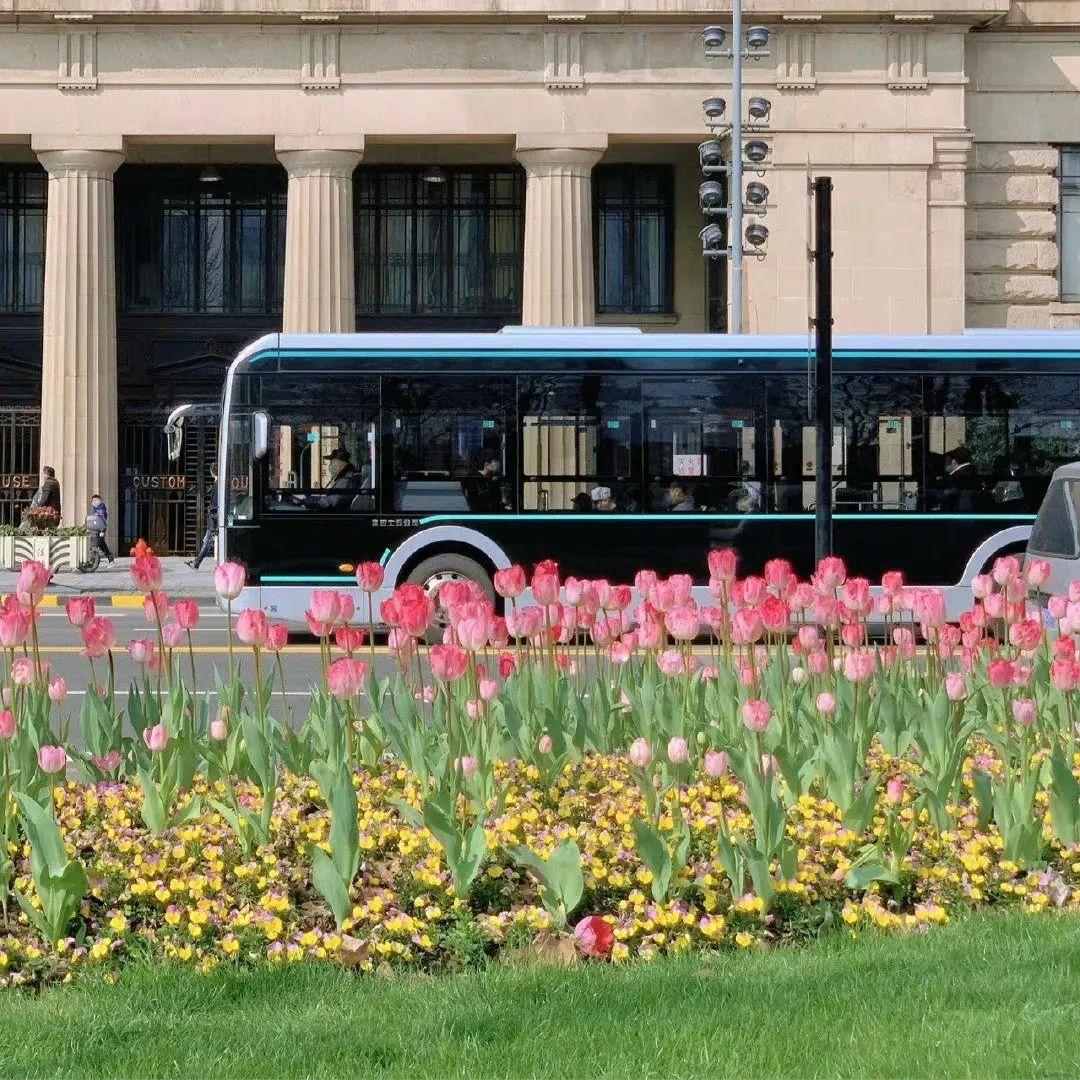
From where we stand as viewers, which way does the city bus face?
facing to the left of the viewer

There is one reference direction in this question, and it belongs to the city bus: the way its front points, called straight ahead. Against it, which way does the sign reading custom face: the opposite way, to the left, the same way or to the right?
to the left

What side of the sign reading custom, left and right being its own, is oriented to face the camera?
front

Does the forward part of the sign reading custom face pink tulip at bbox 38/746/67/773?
yes

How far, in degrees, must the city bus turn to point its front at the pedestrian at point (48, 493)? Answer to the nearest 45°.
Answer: approximately 45° to its right

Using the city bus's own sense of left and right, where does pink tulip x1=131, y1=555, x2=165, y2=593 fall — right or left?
on its left

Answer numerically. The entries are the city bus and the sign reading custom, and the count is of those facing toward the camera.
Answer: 1

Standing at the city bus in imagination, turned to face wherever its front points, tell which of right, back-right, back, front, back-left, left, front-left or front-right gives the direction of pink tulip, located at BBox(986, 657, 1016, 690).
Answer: left

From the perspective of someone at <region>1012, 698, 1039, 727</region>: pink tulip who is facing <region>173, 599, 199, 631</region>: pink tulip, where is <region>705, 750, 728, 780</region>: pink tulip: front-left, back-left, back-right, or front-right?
front-left

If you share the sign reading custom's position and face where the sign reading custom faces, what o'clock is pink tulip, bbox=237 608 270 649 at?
The pink tulip is roughly at 12 o'clock from the sign reading custom.

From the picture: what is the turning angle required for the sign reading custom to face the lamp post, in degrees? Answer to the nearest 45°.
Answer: approximately 45° to its left

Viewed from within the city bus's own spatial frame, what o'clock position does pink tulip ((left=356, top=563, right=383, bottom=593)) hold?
The pink tulip is roughly at 9 o'clock from the city bus.

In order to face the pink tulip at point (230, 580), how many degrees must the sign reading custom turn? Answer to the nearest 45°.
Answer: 0° — it already faces it

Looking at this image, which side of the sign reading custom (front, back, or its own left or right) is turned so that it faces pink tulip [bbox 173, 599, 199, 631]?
front

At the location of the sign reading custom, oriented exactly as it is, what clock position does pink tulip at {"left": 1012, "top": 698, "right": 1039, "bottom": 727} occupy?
The pink tulip is roughly at 12 o'clock from the sign reading custom.

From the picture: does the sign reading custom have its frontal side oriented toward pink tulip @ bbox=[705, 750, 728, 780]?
yes
